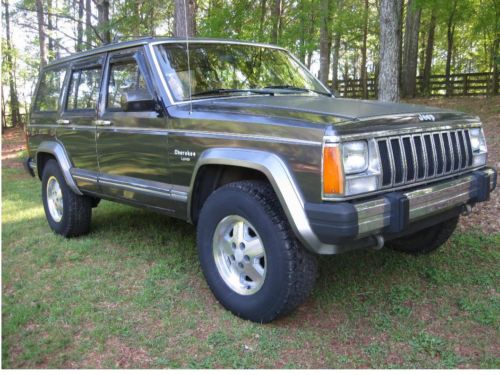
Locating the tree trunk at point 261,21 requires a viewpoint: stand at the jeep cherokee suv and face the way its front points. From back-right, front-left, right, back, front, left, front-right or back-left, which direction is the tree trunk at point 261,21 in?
back-left

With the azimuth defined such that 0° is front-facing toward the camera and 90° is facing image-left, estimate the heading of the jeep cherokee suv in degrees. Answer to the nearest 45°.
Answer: approximately 315°

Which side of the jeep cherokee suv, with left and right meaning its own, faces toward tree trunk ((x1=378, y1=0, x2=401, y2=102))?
left

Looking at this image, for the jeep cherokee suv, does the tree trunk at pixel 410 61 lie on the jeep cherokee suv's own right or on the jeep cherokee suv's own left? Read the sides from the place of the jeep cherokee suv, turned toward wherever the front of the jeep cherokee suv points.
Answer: on the jeep cherokee suv's own left

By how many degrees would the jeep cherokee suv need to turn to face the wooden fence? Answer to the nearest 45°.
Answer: approximately 90° to its left

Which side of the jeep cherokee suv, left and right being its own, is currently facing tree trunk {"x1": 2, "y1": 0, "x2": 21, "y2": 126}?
back
